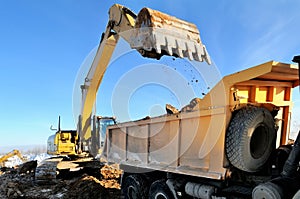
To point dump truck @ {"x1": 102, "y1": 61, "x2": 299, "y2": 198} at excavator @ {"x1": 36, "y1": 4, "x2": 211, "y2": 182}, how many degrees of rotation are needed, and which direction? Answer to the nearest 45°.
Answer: approximately 180°

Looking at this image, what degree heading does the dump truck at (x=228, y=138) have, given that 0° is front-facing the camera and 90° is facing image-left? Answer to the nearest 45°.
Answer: approximately 315°

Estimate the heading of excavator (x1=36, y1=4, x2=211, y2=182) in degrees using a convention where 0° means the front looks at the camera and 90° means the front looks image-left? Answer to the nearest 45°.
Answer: approximately 315°
